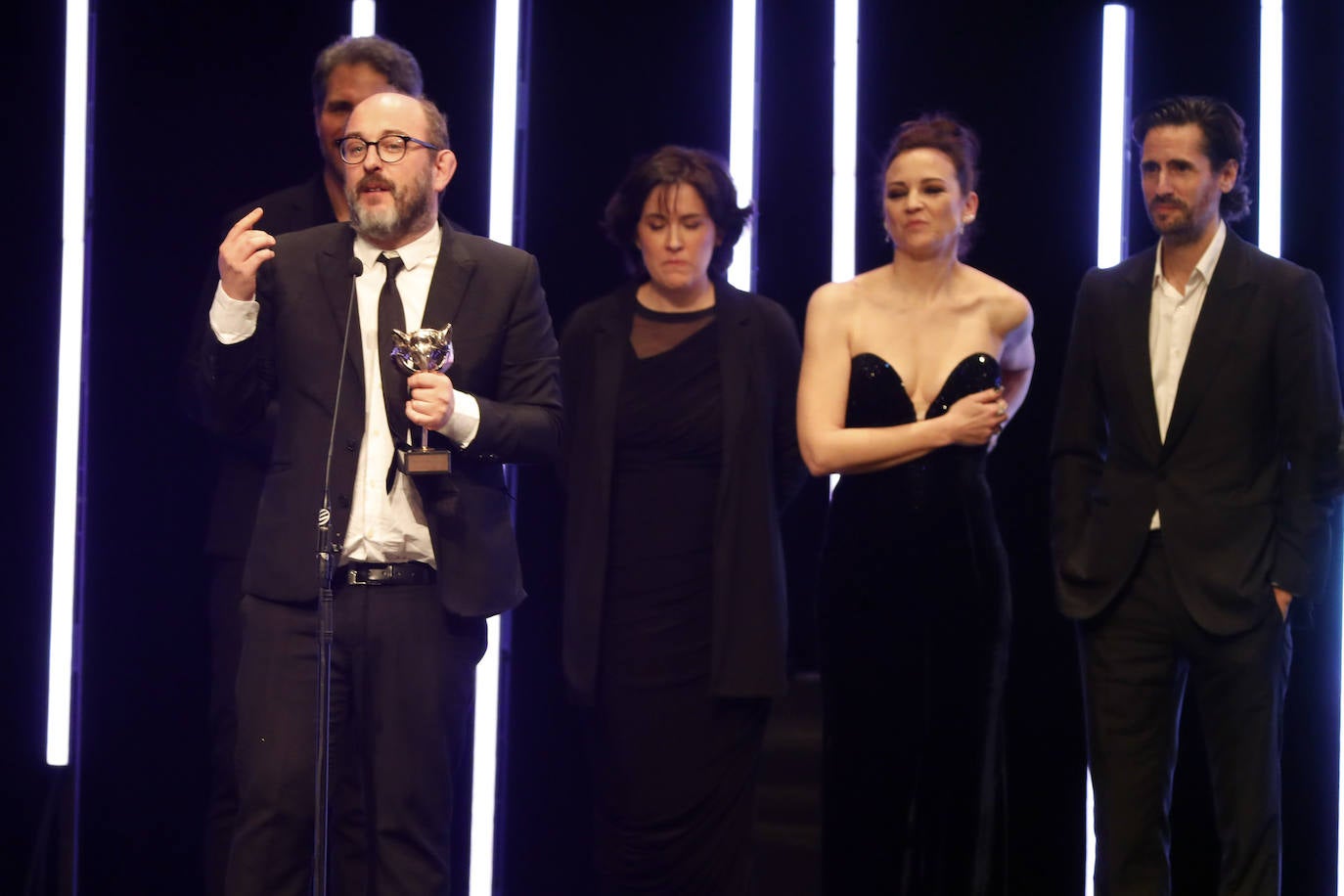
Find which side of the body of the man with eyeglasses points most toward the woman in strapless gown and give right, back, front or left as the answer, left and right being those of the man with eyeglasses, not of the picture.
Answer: left

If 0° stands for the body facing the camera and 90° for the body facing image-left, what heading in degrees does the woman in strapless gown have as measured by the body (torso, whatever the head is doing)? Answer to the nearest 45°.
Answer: approximately 0°

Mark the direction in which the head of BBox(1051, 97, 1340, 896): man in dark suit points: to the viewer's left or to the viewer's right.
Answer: to the viewer's left

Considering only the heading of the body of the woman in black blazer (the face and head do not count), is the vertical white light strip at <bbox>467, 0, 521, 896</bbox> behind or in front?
behind

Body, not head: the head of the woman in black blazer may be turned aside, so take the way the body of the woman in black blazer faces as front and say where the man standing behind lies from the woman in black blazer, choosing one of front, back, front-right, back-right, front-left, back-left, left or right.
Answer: right

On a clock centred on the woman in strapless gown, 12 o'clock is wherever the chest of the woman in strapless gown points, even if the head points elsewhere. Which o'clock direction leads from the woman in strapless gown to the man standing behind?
The man standing behind is roughly at 3 o'clock from the woman in strapless gown.

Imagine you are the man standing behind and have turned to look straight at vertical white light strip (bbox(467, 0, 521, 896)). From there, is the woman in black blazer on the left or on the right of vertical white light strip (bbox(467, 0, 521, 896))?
right

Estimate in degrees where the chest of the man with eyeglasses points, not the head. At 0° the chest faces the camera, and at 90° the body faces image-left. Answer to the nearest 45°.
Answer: approximately 0°

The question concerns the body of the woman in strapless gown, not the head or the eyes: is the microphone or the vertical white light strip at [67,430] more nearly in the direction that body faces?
the microphone

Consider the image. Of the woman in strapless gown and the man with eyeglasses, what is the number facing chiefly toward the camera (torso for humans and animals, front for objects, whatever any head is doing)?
2

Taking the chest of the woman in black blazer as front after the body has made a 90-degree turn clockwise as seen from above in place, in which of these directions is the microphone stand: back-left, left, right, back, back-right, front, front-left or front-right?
front-left
